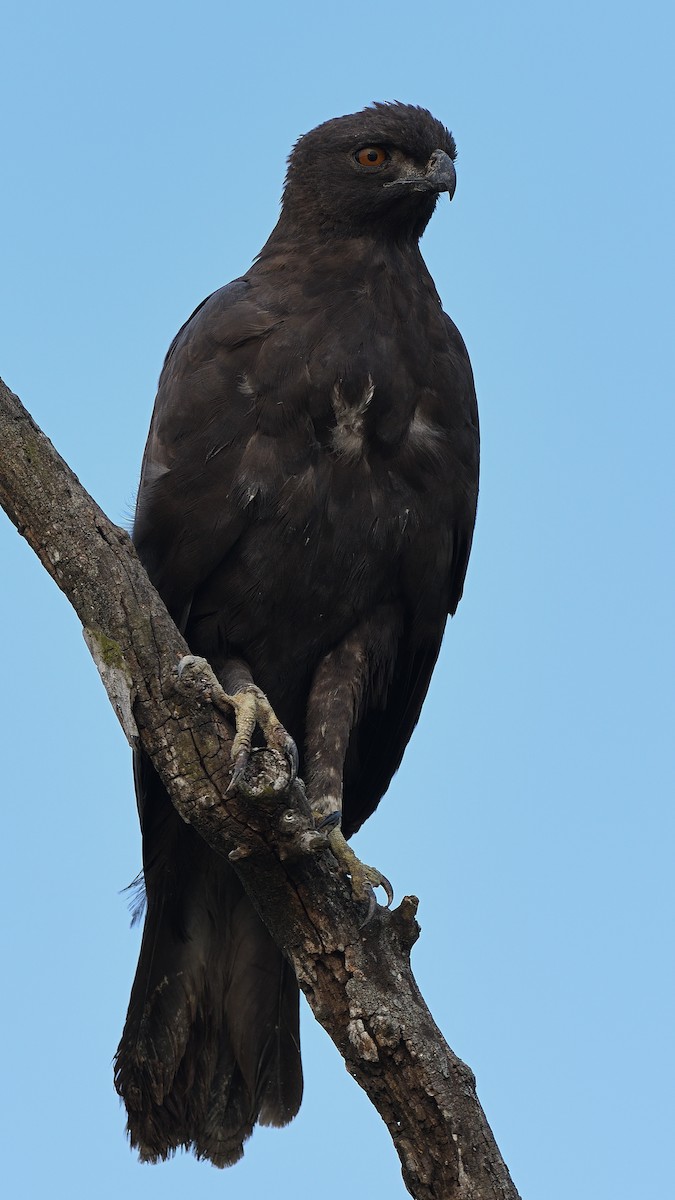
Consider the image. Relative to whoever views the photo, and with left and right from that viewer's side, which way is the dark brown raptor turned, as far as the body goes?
facing the viewer and to the right of the viewer
